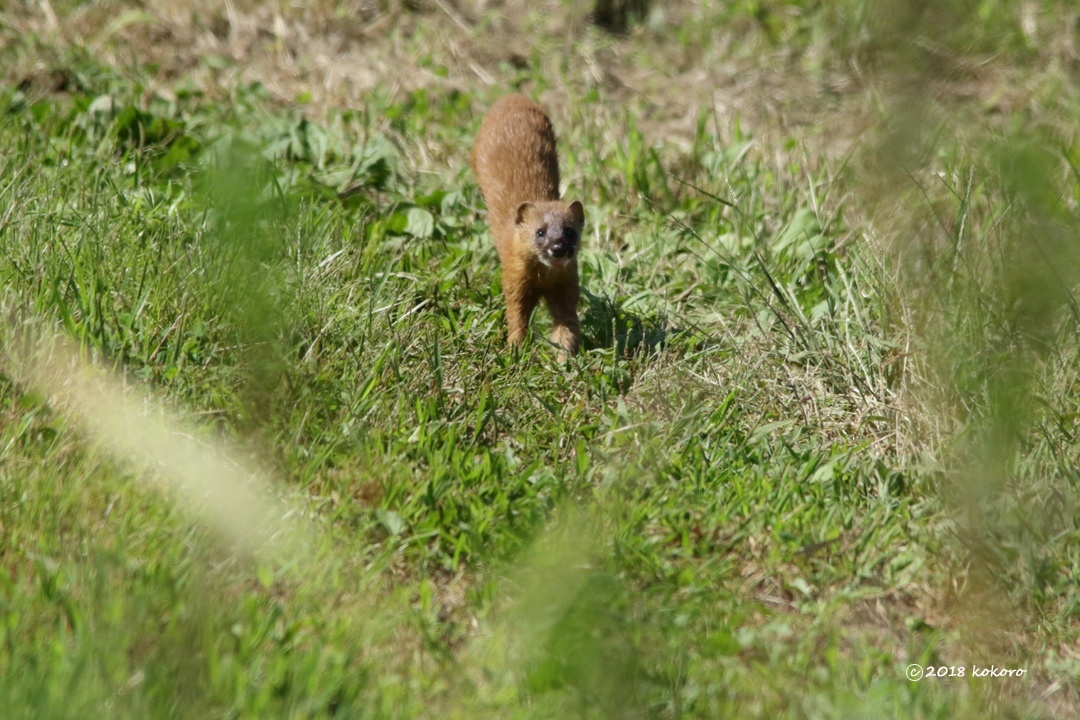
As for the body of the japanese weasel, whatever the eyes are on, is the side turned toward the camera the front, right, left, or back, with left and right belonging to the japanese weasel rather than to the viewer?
front
